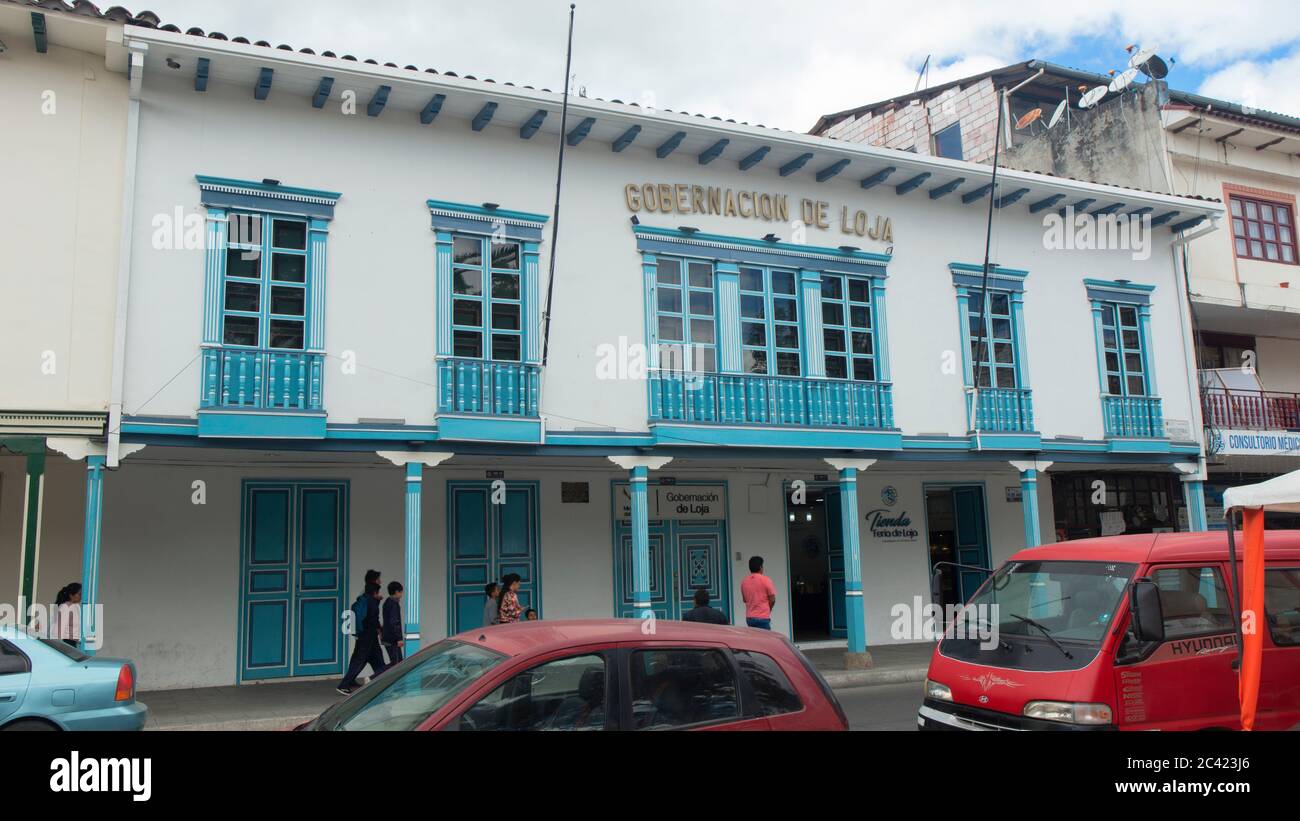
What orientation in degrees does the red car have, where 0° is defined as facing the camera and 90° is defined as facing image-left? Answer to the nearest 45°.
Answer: approximately 45°

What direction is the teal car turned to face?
to the viewer's left

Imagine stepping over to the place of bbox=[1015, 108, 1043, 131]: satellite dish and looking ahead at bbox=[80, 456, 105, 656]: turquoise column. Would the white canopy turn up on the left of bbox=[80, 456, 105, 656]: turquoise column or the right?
left

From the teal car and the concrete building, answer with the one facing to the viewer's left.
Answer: the teal car

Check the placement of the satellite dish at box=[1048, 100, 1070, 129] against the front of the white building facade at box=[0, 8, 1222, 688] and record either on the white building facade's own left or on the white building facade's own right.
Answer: on the white building facade's own left

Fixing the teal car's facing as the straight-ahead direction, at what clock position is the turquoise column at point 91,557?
The turquoise column is roughly at 3 o'clock from the teal car.

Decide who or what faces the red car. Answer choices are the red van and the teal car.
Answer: the red van

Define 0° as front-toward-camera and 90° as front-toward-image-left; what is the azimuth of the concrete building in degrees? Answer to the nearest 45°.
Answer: approximately 315°
